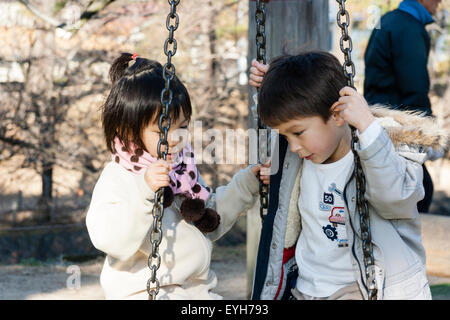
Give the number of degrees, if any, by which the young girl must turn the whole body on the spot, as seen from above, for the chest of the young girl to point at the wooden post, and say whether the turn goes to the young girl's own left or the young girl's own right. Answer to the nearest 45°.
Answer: approximately 90° to the young girl's own left

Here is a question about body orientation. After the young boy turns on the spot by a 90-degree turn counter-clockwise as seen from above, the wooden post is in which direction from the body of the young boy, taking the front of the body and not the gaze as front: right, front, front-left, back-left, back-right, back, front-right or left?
back-left

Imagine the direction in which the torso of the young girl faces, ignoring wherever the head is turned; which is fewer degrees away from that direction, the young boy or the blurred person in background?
the young boy

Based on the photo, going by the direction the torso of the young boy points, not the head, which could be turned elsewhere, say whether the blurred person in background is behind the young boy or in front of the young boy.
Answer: behind

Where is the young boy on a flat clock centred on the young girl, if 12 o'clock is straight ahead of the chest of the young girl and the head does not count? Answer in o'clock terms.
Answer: The young boy is roughly at 11 o'clock from the young girl.

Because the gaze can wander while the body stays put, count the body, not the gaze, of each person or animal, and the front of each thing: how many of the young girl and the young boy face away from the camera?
0

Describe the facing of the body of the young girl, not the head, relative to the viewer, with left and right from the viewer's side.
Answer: facing the viewer and to the right of the viewer

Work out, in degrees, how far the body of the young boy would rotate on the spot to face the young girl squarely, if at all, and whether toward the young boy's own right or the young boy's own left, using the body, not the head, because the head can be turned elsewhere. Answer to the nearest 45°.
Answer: approximately 45° to the young boy's own right

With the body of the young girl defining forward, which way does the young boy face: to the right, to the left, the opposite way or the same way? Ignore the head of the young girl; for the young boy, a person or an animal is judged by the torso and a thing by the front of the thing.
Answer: to the right
